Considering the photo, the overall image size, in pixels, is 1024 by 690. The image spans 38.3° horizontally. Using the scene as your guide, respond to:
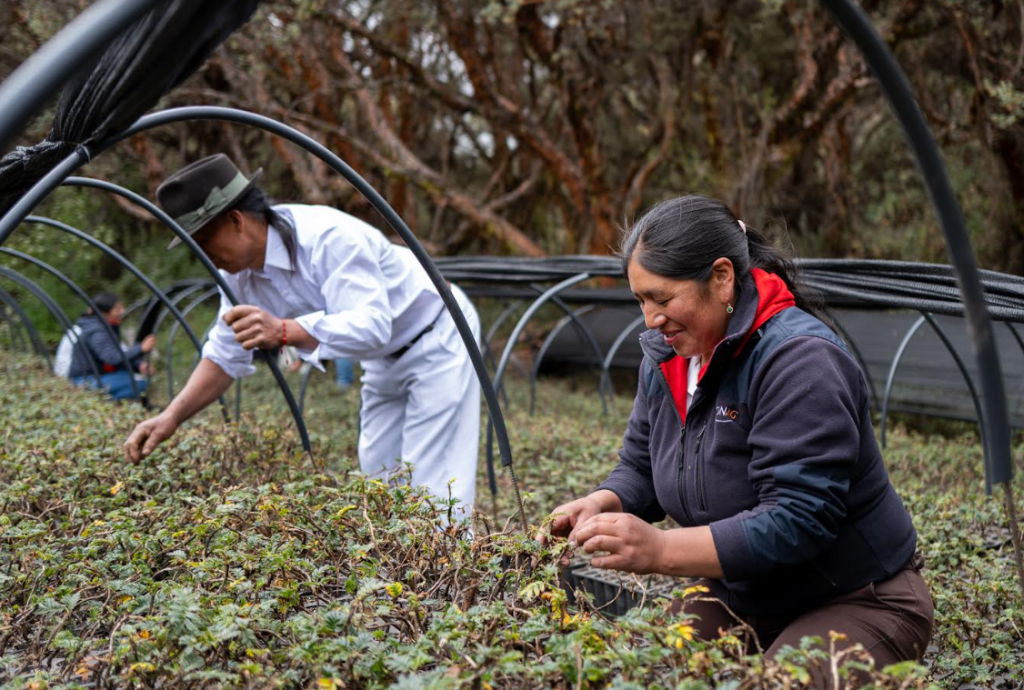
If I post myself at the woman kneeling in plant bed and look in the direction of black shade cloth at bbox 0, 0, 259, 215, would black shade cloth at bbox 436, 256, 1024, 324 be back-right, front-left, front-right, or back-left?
back-right

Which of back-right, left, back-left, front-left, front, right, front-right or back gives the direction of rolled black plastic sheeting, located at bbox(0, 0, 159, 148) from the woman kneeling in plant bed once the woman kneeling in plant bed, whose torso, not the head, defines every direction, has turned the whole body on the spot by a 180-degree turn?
back

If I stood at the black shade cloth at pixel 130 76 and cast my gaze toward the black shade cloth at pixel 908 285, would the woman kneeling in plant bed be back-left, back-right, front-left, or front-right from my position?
front-right

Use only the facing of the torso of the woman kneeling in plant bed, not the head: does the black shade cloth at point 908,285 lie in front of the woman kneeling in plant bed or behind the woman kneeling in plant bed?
behind

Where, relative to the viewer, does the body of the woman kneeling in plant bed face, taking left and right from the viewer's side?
facing the viewer and to the left of the viewer

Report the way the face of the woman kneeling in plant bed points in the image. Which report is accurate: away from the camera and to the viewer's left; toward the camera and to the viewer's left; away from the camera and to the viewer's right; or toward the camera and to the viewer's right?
toward the camera and to the viewer's left

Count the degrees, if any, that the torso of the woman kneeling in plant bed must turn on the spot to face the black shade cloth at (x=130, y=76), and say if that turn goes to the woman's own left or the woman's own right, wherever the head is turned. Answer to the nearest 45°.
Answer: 0° — they already face it
